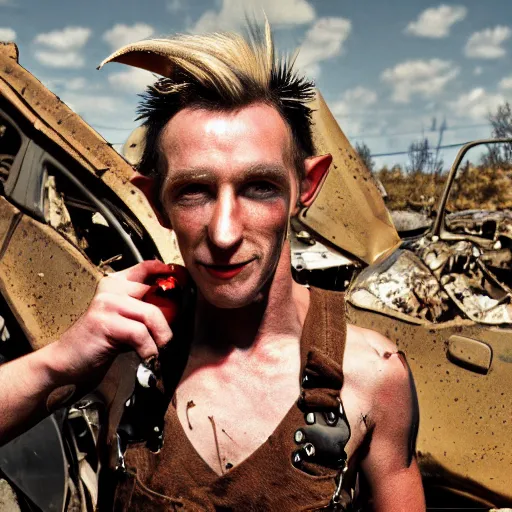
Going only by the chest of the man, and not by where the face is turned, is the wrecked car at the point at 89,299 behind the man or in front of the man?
behind

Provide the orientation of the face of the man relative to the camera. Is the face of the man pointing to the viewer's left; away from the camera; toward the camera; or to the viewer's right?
toward the camera

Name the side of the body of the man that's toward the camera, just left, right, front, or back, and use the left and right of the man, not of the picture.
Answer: front
